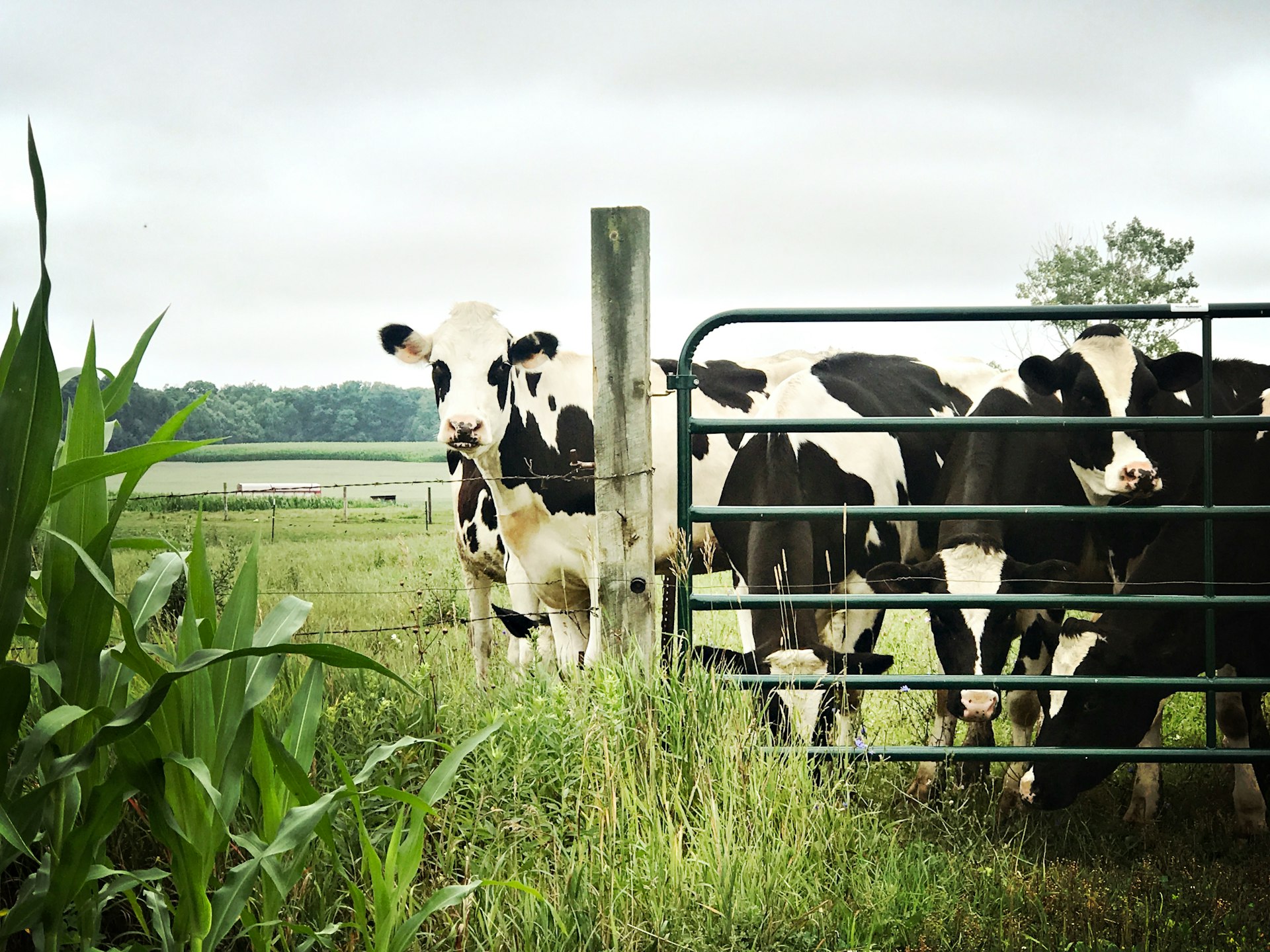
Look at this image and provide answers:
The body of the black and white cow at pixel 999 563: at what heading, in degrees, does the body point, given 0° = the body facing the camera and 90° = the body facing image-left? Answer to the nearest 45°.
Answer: approximately 0°

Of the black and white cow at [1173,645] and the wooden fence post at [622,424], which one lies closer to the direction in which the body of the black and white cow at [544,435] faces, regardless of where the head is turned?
the wooden fence post

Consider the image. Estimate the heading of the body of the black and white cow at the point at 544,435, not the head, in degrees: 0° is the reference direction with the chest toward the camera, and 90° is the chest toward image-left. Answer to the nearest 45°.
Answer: approximately 45°

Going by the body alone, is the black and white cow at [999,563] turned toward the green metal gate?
yes

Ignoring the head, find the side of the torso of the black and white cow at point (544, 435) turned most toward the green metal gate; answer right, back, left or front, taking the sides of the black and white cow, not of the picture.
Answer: left

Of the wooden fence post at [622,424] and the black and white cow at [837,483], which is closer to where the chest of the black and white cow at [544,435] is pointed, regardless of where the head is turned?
the wooden fence post

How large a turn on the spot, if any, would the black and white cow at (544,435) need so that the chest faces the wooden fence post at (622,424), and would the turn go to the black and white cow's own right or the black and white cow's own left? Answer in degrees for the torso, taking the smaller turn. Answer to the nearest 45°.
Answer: approximately 45° to the black and white cow's own left
